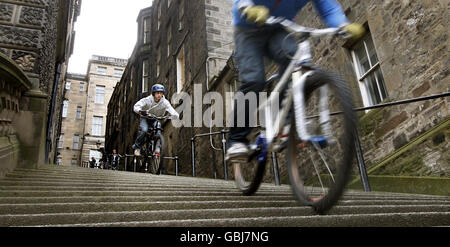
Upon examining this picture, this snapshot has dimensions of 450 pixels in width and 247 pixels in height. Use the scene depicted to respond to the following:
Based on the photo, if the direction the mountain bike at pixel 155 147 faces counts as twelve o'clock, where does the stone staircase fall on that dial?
The stone staircase is roughly at 12 o'clock from the mountain bike.

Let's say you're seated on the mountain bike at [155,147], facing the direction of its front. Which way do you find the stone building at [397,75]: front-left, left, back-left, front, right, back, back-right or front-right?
front-left

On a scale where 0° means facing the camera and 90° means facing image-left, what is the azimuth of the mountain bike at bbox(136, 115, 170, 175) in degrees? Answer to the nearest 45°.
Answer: approximately 0°

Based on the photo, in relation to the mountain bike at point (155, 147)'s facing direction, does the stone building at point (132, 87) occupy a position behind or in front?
behind

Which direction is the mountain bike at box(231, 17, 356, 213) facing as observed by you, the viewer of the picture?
facing the viewer and to the right of the viewer

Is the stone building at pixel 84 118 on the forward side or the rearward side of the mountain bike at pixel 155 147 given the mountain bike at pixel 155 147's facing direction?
on the rearward side

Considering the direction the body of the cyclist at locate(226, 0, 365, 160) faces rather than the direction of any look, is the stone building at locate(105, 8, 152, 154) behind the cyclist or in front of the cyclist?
behind

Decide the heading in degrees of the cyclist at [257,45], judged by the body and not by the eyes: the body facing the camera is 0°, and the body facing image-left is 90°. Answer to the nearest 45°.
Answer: approximately 315°
